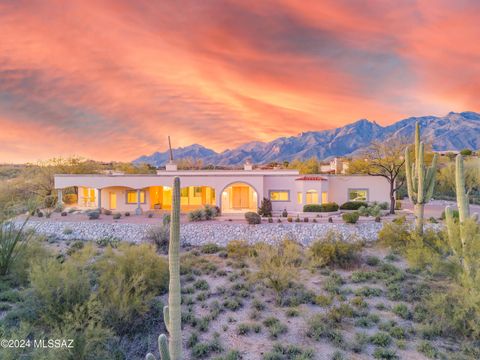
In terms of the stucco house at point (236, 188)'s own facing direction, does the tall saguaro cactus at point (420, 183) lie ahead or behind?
ahead

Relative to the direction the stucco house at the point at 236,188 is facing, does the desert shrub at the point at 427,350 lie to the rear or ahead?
ahead

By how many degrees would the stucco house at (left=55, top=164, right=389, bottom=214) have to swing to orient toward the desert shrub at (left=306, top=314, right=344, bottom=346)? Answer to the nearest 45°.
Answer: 0° — it already faces it

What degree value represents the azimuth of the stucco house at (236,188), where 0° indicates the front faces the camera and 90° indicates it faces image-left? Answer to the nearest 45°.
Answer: approximately 0°

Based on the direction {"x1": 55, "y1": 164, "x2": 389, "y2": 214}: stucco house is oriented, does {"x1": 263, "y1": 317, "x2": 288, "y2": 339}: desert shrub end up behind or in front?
in front

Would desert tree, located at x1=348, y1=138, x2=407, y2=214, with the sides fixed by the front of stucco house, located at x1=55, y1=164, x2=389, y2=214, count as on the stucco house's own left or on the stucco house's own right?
on the stucco house's own left

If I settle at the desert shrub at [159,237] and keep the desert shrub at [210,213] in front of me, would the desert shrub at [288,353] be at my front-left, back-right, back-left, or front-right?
back-right

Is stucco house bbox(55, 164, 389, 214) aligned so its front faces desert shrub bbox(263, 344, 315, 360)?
yes

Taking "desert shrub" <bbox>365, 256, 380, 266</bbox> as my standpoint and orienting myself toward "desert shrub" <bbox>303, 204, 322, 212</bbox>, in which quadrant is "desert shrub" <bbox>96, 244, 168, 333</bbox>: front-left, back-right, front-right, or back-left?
back-left

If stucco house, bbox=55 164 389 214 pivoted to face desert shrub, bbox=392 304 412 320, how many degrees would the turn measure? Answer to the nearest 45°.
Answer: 0° — it already faces it

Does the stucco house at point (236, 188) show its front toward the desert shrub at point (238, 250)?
yes
